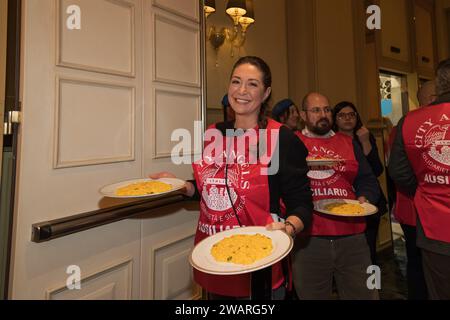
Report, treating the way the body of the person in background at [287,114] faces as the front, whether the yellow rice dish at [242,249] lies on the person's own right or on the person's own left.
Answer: on the person's own right
